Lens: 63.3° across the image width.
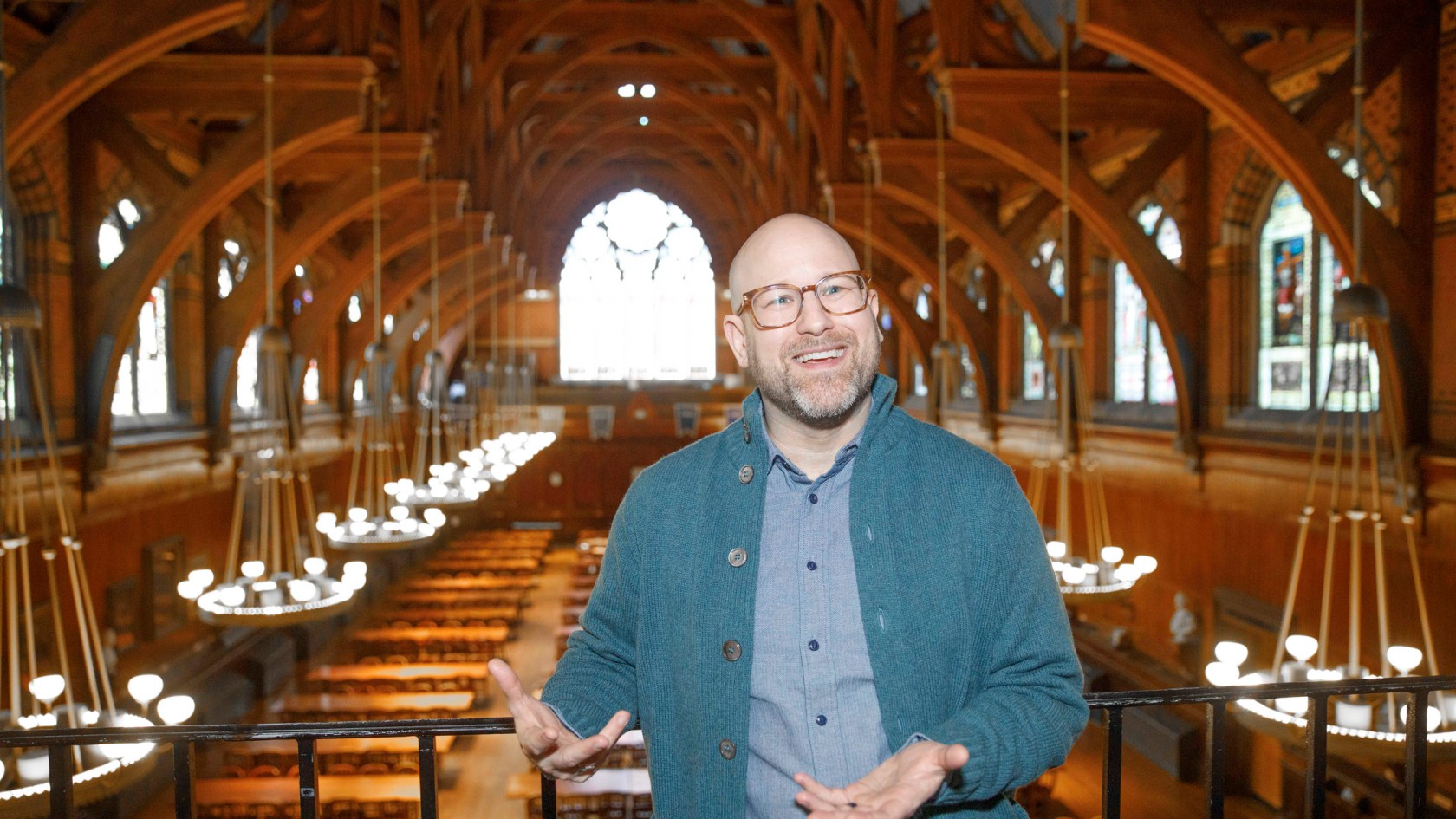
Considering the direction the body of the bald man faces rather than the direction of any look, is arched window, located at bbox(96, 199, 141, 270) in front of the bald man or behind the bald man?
behind

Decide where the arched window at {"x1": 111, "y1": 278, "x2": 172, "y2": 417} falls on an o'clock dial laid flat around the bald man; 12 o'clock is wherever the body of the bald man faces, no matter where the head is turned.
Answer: The arched window is roughly at 5 o'clock from the bald man.

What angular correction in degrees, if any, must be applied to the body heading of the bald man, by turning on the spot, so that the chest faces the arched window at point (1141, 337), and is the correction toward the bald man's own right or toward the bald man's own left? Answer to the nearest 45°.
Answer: approximately 180°

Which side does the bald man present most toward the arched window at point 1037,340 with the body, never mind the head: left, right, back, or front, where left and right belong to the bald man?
back

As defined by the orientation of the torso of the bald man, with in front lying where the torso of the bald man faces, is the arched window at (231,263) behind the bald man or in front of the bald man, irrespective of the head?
behind

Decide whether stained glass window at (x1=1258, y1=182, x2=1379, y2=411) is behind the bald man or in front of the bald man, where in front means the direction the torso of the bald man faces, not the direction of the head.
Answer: behind

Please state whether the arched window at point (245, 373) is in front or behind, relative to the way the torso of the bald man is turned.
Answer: behind

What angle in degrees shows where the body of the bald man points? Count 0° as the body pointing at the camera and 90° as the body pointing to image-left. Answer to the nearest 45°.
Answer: approximately 0°
